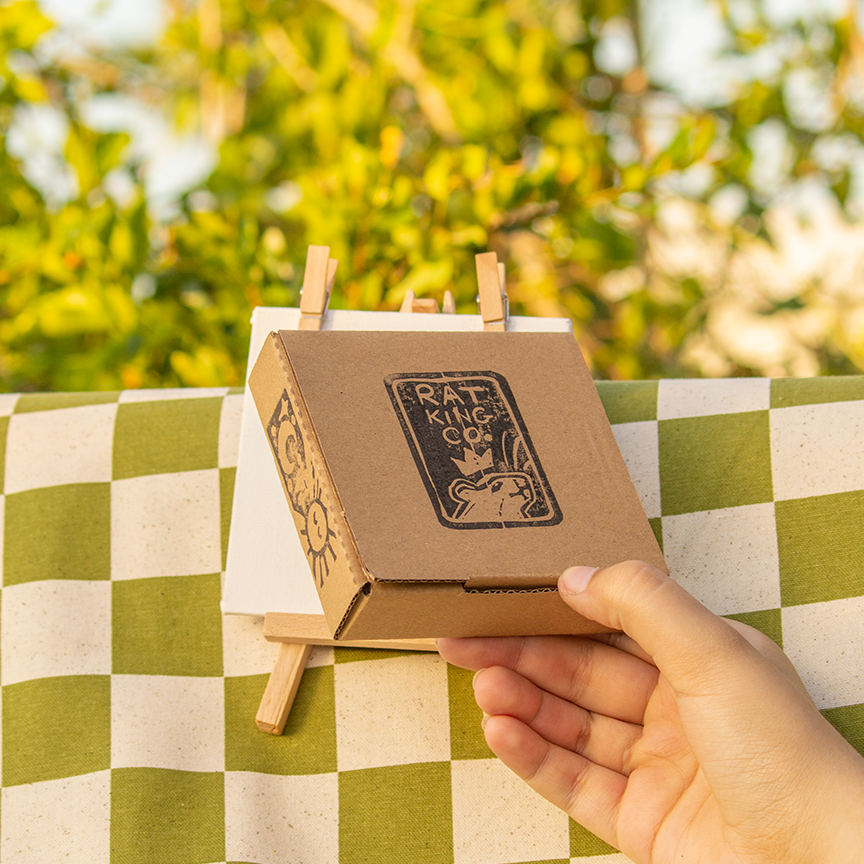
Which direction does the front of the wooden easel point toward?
toward the camera

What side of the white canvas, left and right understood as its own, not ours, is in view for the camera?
front
